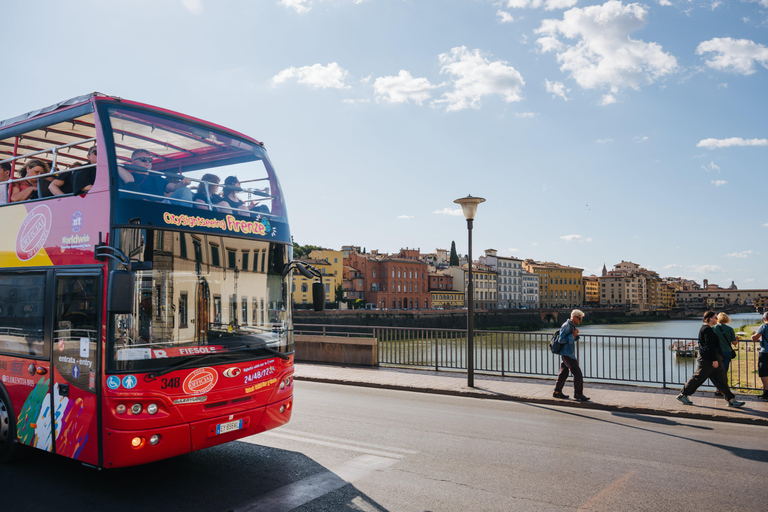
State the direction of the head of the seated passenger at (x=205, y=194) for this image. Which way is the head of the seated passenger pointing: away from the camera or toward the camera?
toward the camera

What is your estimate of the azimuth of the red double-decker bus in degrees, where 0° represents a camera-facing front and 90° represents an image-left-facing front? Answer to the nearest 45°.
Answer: approximately 315°

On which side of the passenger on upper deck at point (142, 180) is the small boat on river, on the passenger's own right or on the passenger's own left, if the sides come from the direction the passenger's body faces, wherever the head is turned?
on the passenger's own left

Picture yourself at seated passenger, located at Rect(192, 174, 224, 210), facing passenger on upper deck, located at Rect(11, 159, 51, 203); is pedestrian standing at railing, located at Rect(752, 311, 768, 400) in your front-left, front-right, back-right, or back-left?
back-right

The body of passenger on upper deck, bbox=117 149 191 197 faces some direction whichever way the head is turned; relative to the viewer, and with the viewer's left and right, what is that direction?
facing the viewer and to the right of the viewer

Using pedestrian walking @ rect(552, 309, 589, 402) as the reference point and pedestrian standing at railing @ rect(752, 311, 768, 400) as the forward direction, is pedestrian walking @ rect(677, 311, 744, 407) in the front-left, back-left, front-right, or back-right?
front-right

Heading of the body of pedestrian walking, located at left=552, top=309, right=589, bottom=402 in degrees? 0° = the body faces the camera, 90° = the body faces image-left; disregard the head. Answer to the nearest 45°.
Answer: approximately 270°

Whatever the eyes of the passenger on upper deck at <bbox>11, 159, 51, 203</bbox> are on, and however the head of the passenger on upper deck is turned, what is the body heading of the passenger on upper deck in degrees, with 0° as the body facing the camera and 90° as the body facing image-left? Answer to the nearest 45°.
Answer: approximately 315°

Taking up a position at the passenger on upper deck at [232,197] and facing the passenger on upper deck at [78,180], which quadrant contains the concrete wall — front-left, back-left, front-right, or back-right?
back-right
